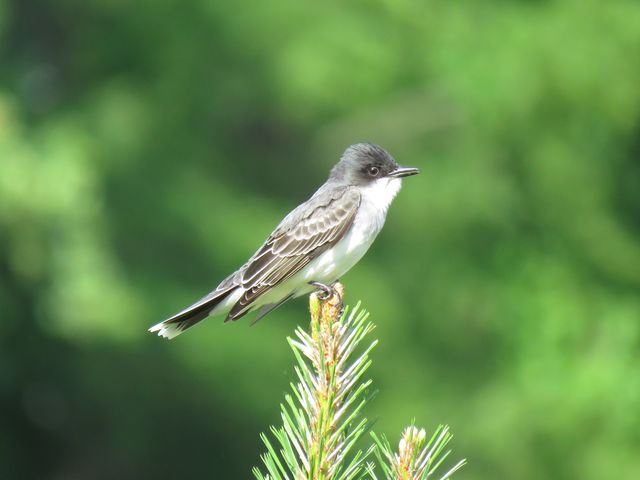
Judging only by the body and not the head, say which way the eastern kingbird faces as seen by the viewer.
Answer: to the viewer's right

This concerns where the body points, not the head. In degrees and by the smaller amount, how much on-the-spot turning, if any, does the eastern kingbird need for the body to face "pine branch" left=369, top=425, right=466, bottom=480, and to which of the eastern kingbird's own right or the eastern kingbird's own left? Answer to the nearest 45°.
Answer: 0° — it already faces it
